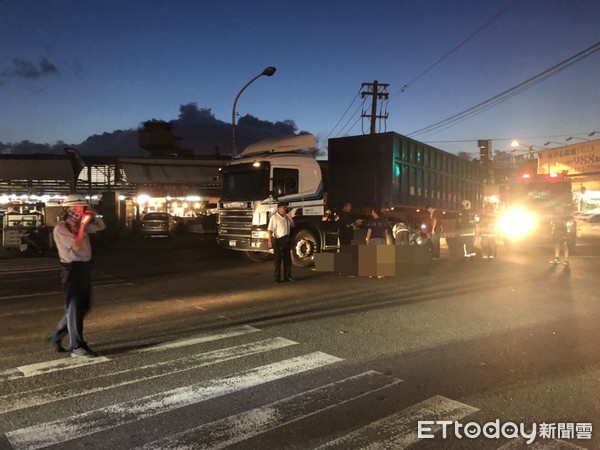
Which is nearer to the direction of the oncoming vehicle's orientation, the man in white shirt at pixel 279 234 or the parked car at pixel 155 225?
the man in white shirt

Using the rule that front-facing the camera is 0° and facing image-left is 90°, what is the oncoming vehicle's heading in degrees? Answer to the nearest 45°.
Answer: approximately 0°

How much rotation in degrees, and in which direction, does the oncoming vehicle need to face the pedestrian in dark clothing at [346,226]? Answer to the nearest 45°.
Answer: approximately 45° to its right

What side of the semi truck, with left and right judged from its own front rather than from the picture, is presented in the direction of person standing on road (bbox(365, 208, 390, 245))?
left

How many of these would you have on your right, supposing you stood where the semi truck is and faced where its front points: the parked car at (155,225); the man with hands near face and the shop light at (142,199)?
2

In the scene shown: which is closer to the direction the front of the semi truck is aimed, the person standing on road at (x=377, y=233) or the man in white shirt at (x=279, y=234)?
the man in white shirt

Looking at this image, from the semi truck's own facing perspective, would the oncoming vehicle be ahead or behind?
behind

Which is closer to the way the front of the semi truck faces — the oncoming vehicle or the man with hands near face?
the man with hands near face

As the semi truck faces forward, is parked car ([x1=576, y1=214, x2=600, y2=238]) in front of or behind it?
behind

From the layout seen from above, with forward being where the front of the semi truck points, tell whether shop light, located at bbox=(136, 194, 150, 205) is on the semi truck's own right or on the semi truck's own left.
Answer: on the semi truck's own right

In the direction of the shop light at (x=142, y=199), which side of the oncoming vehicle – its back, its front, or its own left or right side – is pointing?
right
